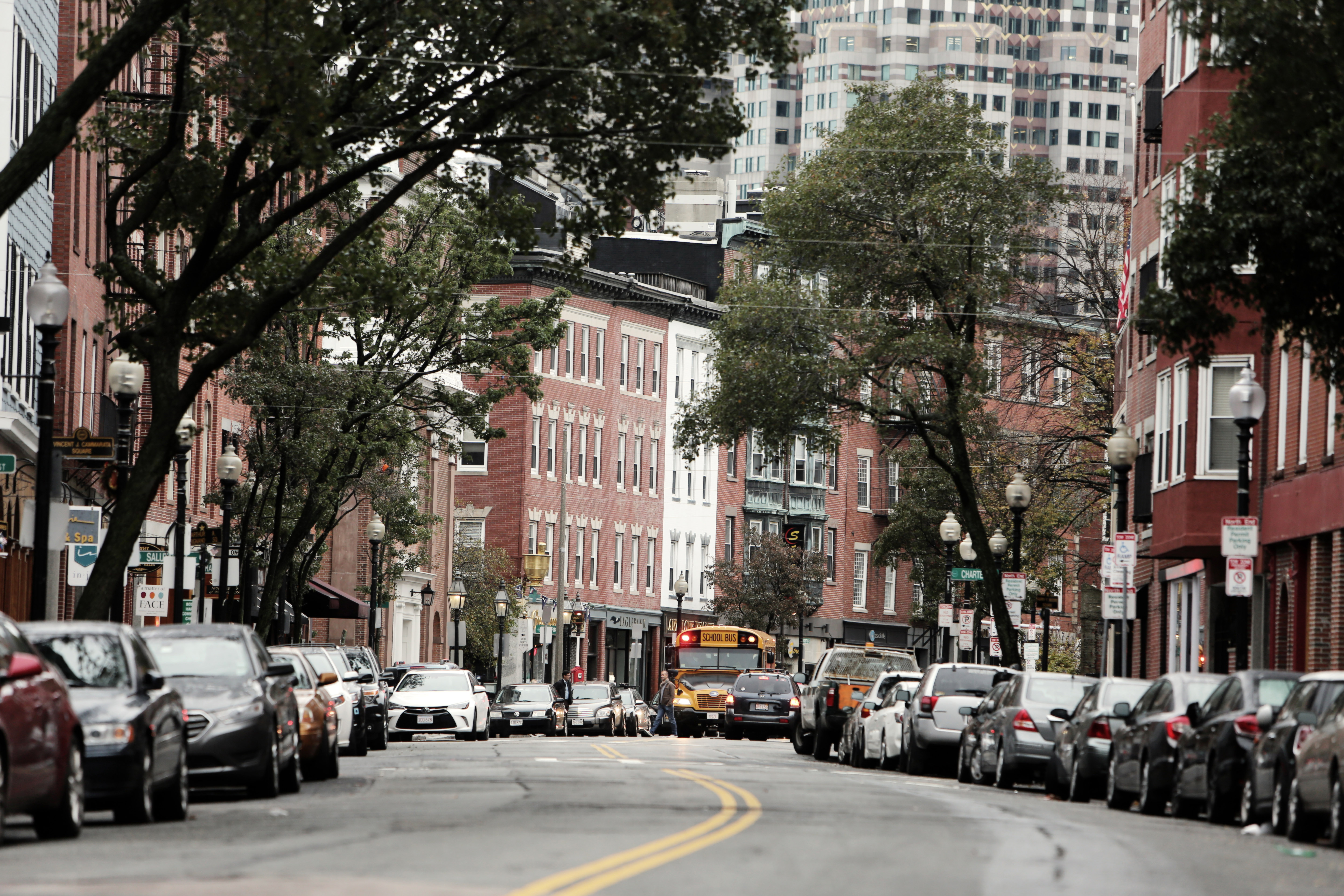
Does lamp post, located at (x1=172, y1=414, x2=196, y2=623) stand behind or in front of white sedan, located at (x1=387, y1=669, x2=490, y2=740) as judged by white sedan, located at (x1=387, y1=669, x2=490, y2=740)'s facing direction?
in front

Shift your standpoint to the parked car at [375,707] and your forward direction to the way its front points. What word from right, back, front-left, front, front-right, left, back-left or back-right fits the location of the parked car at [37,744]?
front

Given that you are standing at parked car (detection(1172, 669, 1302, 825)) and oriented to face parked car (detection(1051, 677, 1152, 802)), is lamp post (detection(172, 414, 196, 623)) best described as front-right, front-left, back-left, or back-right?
front-left

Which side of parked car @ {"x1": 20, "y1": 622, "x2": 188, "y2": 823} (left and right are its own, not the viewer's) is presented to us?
front

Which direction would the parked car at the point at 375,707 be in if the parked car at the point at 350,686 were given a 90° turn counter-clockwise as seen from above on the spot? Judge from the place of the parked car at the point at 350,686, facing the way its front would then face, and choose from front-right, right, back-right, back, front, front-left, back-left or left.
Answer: left

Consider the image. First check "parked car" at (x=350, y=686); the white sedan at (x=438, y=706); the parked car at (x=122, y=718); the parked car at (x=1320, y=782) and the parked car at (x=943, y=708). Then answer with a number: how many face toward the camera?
3

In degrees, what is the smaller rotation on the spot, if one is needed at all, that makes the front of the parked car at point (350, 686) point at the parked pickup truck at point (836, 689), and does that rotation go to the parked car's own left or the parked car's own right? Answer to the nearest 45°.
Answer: approximately 135° to the parked car's own left

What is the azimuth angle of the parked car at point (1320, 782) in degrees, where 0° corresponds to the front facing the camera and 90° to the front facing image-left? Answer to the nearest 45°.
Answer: approximately 135°

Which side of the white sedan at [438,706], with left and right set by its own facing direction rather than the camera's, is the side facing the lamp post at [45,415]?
front

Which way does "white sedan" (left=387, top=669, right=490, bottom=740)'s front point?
toward the camera

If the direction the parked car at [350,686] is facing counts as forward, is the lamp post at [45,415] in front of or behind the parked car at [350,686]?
in front

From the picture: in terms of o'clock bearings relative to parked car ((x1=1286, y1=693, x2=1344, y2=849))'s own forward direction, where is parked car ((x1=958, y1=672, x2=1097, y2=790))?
parked car ((x1=958, y1=672, x2=1097, y2=790)) is roughly at 1 o'clock from parked car ((x1=1286, y1=693, x2=1344, y2=849)).

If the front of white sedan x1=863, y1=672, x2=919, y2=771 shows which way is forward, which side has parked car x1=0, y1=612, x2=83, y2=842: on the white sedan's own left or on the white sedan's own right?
on the white sedan's own left

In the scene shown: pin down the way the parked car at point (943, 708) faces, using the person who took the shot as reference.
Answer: facing away from the viewer
